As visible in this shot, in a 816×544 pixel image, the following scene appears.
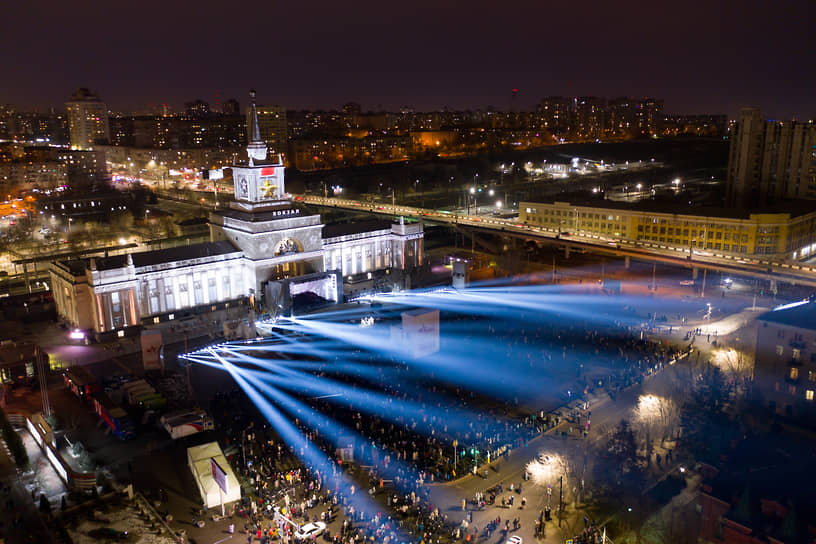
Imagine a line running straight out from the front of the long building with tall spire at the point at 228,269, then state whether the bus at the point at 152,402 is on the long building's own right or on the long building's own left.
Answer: on the long building's own right

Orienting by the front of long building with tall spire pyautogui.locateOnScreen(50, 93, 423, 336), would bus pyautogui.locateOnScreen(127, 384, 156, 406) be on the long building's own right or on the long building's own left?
on the long building's own right

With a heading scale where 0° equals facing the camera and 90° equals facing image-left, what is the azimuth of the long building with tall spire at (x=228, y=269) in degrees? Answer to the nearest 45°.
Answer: approximately 315°

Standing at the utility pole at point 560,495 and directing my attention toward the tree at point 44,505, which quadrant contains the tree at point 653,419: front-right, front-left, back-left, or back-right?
back-right

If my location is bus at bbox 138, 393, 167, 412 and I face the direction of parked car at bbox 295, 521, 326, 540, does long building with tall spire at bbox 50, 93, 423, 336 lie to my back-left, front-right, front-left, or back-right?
back-left

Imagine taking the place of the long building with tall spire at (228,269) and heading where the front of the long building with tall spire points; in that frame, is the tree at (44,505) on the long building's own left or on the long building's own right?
on the long building's own right

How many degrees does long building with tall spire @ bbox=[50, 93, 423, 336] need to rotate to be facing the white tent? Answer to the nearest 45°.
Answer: approximately 45° to its right

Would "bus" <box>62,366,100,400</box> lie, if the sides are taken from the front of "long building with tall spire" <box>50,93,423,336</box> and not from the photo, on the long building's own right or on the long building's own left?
on the long building's own right

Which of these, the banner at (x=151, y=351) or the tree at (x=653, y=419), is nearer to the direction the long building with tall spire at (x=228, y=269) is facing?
the tree

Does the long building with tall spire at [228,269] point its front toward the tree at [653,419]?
yes
